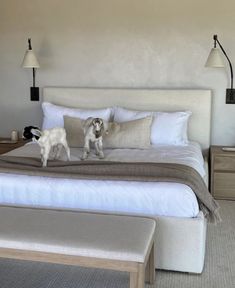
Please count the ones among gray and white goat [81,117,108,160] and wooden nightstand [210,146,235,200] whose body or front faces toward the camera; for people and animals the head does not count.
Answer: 2

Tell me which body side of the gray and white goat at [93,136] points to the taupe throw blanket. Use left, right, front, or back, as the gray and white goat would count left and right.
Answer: front

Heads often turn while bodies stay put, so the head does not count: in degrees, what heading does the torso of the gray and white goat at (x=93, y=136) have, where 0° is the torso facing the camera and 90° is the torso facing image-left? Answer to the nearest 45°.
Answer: approximately 0°

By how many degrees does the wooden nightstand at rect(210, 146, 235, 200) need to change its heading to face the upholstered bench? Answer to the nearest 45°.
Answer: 0° — it already faces it

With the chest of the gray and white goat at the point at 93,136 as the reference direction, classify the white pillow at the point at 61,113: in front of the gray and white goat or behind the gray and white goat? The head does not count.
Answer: behind

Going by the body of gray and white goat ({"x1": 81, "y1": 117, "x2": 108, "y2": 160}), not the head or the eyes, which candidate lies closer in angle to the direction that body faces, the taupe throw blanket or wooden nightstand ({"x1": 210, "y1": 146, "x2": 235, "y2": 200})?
the taupe throw blanket

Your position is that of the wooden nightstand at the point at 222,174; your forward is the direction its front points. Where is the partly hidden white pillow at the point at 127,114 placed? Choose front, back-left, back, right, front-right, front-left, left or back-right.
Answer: right
